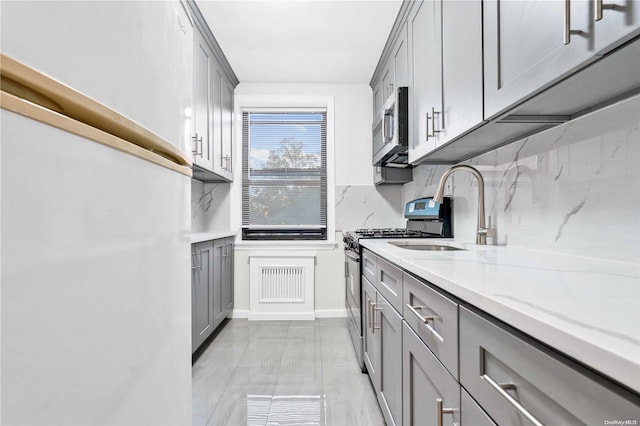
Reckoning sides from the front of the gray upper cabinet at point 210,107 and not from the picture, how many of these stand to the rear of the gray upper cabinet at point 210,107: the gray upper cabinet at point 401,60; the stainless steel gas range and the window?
0

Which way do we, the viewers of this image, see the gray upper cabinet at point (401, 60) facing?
facing to the left of the viewer

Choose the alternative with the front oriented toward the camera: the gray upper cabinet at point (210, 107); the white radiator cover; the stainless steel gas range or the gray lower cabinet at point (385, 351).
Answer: the white radiator cover

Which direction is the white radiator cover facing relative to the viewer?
toward the camera

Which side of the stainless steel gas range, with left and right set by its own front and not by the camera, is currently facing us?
left

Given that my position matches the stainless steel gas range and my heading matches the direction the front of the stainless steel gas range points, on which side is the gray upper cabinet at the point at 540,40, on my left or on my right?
on my left

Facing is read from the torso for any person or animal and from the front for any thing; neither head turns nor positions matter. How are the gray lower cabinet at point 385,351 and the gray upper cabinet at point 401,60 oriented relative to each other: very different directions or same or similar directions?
same or similar directions

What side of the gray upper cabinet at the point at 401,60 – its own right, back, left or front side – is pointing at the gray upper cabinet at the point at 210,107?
front

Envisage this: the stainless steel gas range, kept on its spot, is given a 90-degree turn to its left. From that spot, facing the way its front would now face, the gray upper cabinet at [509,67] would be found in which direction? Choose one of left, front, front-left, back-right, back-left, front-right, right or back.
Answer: front

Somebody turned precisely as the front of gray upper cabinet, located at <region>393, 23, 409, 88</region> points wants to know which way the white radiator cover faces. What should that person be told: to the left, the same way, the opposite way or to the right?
to the left

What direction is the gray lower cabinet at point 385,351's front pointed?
to the viewer's left

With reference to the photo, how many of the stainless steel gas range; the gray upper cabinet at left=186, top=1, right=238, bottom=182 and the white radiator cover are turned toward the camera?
1

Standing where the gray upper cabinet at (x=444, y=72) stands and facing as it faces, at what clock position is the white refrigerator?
The white refrigerator is roughly at 11 o'clock from the gray upper cabinet.

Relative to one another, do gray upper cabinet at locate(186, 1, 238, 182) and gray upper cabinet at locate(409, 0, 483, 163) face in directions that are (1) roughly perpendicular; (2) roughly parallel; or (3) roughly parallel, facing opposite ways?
roughly parallel, facing opposite ways

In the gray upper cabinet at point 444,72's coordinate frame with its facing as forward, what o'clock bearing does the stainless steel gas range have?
The stainless steel gas range is roughly at 4 o'clock from the gray upper cabinet.

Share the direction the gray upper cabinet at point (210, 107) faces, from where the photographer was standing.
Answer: facing to the right of the viewer
